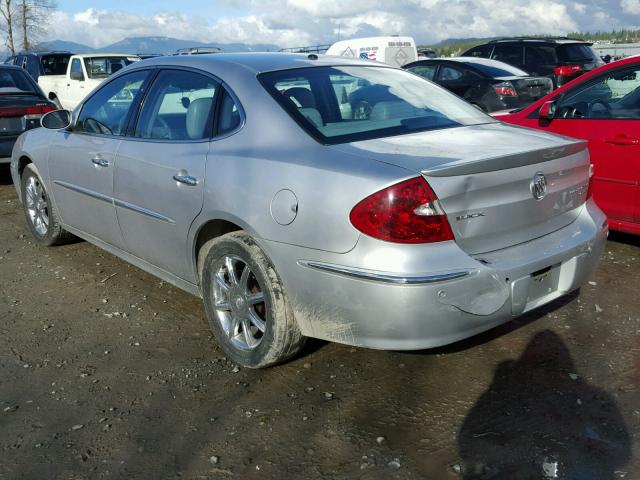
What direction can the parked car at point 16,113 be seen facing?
away from the camera

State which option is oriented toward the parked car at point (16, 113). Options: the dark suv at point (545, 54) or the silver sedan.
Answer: the silver sedan

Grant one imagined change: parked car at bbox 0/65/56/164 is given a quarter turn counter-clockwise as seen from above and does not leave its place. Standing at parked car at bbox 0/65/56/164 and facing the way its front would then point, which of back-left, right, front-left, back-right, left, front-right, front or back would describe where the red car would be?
back-left

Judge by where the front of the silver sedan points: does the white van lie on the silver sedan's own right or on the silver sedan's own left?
on the silver sedan's own right

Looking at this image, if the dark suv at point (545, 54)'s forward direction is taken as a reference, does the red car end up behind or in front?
behind

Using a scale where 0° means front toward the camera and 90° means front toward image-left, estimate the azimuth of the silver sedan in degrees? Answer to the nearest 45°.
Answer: approximately 135°

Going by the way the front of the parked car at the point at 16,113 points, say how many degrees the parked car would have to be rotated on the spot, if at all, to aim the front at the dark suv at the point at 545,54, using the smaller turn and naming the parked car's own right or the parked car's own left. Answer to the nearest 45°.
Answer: approximately 90° to the parked car's own right

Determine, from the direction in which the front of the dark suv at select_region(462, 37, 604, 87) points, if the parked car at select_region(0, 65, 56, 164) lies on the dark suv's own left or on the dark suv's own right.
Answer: on the dark suv's own left

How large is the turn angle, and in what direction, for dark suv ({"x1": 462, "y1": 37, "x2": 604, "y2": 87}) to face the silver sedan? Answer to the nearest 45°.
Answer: approximately 135° to its left
